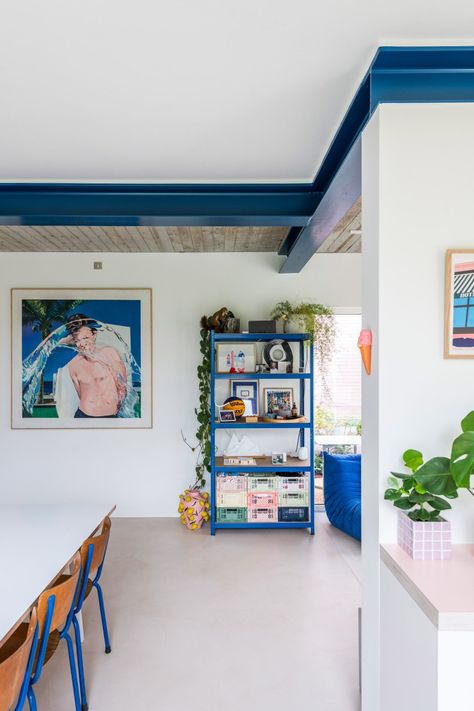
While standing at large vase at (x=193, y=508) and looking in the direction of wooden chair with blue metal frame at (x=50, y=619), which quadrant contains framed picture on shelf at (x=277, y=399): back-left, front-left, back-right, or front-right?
back-left

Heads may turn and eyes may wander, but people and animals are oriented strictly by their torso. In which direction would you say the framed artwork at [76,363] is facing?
toward the camera

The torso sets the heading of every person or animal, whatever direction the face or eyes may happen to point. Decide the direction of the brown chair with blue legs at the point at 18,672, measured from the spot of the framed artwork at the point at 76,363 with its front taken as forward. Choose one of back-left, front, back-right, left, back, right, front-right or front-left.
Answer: front

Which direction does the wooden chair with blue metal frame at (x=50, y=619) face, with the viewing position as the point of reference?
facing away from the viewer and to the left of the viewer

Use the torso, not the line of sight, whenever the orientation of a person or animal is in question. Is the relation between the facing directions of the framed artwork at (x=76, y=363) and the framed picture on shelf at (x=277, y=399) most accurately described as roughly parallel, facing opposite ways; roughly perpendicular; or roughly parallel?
roughly parallel

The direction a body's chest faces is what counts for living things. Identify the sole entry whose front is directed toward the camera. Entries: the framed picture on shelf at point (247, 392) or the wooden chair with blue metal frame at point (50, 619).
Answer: the framed picture on shelf

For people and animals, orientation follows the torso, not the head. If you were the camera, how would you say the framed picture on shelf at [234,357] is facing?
facing the viewer

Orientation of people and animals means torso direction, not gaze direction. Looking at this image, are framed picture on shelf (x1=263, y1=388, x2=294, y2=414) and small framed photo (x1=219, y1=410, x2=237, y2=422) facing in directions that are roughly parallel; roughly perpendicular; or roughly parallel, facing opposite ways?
roughly parallel

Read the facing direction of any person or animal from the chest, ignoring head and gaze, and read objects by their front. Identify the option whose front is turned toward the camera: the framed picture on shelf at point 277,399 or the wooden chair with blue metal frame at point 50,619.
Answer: the framed picture on shelf

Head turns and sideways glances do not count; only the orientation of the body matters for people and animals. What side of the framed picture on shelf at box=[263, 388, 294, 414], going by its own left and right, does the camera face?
front
